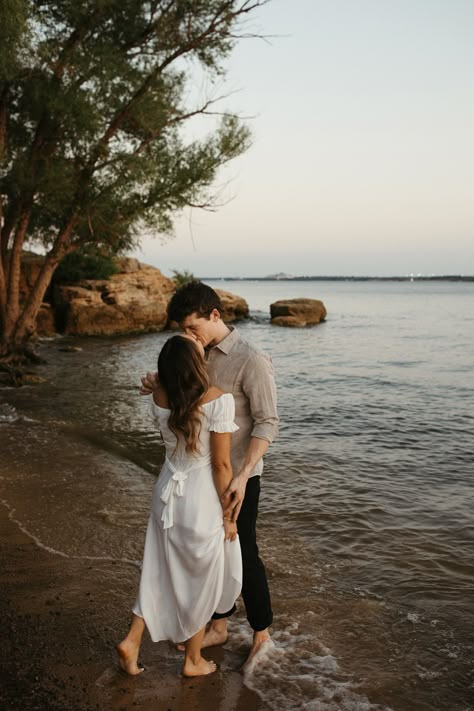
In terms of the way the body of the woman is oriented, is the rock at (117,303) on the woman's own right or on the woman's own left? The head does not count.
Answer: on the woman's own left

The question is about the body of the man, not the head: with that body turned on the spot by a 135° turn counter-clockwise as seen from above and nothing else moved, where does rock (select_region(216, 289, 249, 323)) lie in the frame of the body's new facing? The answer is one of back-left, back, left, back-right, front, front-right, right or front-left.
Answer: left

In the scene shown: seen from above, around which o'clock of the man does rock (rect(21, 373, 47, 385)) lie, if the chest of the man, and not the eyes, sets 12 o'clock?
The rock is roughly at 4 o'clock from the man.

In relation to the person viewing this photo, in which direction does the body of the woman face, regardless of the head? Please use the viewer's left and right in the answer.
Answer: facing away from the viewer and to the right of the viewer

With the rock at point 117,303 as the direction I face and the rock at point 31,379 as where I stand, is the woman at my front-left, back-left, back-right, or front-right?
back-right

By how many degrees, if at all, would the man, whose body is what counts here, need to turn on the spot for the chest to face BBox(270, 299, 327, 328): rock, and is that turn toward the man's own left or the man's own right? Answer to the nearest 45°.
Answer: approximately 135° to the man's own right

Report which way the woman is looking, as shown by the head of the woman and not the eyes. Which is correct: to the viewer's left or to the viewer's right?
to the viewer's right

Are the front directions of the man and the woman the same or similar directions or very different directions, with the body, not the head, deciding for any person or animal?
very different directions

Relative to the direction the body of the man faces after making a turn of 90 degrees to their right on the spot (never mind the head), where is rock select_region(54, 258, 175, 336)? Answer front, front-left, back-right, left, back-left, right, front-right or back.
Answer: front-right

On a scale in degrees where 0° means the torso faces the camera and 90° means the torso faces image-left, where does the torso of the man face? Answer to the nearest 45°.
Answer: approximately 45°
